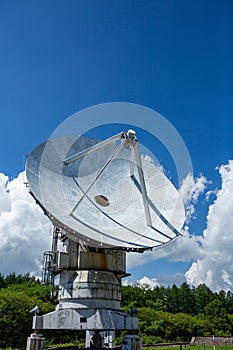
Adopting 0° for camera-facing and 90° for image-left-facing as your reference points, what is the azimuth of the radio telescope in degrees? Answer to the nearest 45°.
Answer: approximately 315°

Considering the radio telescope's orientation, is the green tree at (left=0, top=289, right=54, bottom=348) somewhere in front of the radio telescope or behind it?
behind
